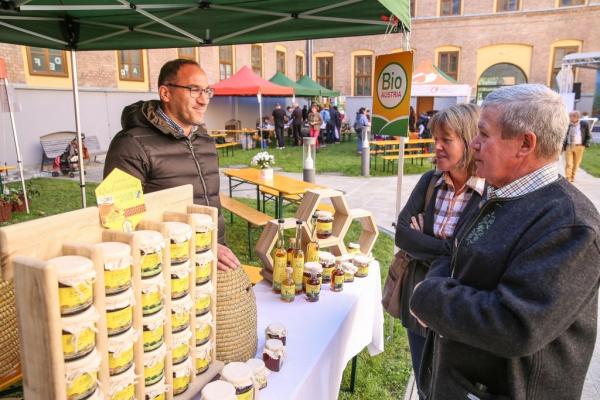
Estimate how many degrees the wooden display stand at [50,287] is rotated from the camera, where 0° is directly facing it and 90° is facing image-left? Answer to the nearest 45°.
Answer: approximately 315°

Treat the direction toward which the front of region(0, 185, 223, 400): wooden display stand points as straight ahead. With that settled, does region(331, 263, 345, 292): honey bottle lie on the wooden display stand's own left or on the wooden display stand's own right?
on the wooden display stand's own left

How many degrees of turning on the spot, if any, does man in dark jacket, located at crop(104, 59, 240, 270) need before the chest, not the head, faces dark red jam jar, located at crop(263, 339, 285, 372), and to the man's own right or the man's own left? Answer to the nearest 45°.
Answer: approximately 45° to the man's own right

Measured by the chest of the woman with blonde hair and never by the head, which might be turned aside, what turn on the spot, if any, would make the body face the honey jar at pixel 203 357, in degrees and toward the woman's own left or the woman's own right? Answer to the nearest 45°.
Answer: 0° — they already face it

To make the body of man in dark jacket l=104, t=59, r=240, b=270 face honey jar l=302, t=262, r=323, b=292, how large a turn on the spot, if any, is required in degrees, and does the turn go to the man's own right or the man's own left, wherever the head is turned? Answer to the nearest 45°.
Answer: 0° — they already face it

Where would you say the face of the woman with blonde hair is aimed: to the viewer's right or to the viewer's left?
to the viewer's left

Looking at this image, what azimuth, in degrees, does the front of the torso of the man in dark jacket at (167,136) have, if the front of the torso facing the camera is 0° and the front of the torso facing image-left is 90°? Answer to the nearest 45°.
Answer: approximately 315°

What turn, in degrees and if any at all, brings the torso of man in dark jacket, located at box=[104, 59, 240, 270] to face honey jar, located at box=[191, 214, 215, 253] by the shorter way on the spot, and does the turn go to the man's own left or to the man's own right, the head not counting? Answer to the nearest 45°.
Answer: approximately 45° to the man's own right

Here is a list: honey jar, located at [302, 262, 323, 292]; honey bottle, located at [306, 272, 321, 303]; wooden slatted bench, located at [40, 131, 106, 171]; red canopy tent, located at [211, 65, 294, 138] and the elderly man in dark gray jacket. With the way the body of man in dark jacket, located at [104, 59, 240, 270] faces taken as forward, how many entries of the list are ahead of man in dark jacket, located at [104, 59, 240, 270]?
3
